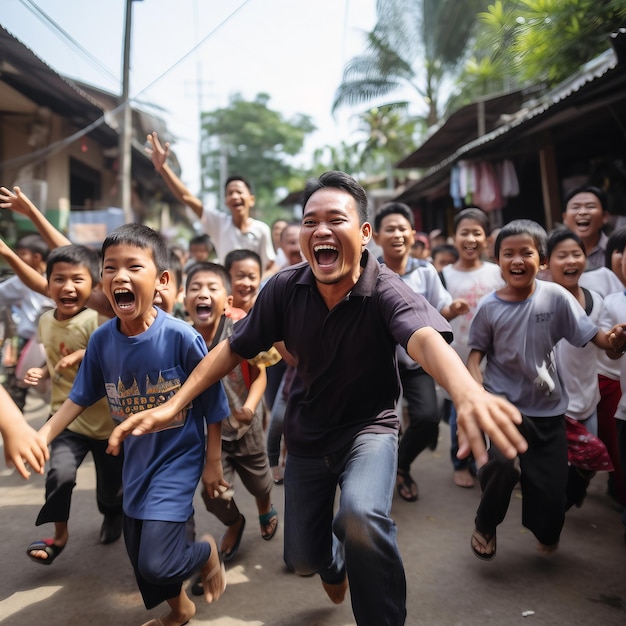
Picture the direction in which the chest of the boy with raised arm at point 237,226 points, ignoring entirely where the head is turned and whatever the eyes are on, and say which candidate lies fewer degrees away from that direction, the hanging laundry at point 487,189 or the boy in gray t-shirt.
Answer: the boy in gray t-shirt

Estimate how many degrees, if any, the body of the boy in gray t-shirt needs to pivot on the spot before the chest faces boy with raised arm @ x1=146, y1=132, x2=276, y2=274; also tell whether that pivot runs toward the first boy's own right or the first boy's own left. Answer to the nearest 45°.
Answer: approximately 135° to the first boy's own right

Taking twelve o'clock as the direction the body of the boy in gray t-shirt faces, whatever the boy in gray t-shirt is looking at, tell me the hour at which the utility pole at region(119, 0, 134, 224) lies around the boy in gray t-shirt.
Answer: The utility pole is roughly at 4 o'clock from the boy in gray t-shirt.

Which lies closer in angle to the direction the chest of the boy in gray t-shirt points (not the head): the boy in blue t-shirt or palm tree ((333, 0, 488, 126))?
the boy in blue t-shirt

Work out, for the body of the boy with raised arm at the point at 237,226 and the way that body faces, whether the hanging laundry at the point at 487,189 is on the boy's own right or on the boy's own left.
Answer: on the boy's own left

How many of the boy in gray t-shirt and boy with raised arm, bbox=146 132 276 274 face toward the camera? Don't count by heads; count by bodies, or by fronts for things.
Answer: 2

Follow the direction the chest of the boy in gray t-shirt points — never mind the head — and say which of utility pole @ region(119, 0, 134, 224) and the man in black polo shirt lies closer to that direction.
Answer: the man in black polo shirt

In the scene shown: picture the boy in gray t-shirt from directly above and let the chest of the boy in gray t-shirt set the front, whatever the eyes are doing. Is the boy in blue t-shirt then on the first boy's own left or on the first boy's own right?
on the first boy's own right

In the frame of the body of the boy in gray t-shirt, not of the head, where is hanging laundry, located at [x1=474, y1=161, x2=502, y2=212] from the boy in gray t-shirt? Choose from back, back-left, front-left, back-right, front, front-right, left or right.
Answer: back

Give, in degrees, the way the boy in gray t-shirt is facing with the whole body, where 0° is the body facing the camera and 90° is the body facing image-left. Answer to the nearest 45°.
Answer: approximately 0°

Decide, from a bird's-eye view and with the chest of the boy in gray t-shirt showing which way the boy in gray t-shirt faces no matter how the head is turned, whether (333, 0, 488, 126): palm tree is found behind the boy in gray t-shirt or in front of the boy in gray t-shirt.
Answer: behind

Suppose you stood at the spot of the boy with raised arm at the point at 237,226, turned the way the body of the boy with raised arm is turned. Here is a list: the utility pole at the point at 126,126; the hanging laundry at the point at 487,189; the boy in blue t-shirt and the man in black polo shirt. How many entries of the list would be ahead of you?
2
